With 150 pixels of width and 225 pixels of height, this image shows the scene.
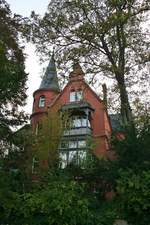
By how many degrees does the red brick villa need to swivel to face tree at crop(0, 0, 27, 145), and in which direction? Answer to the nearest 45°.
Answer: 0° — it already faces it

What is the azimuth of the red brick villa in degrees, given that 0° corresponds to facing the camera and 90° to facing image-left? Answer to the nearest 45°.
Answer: approximately 0°
